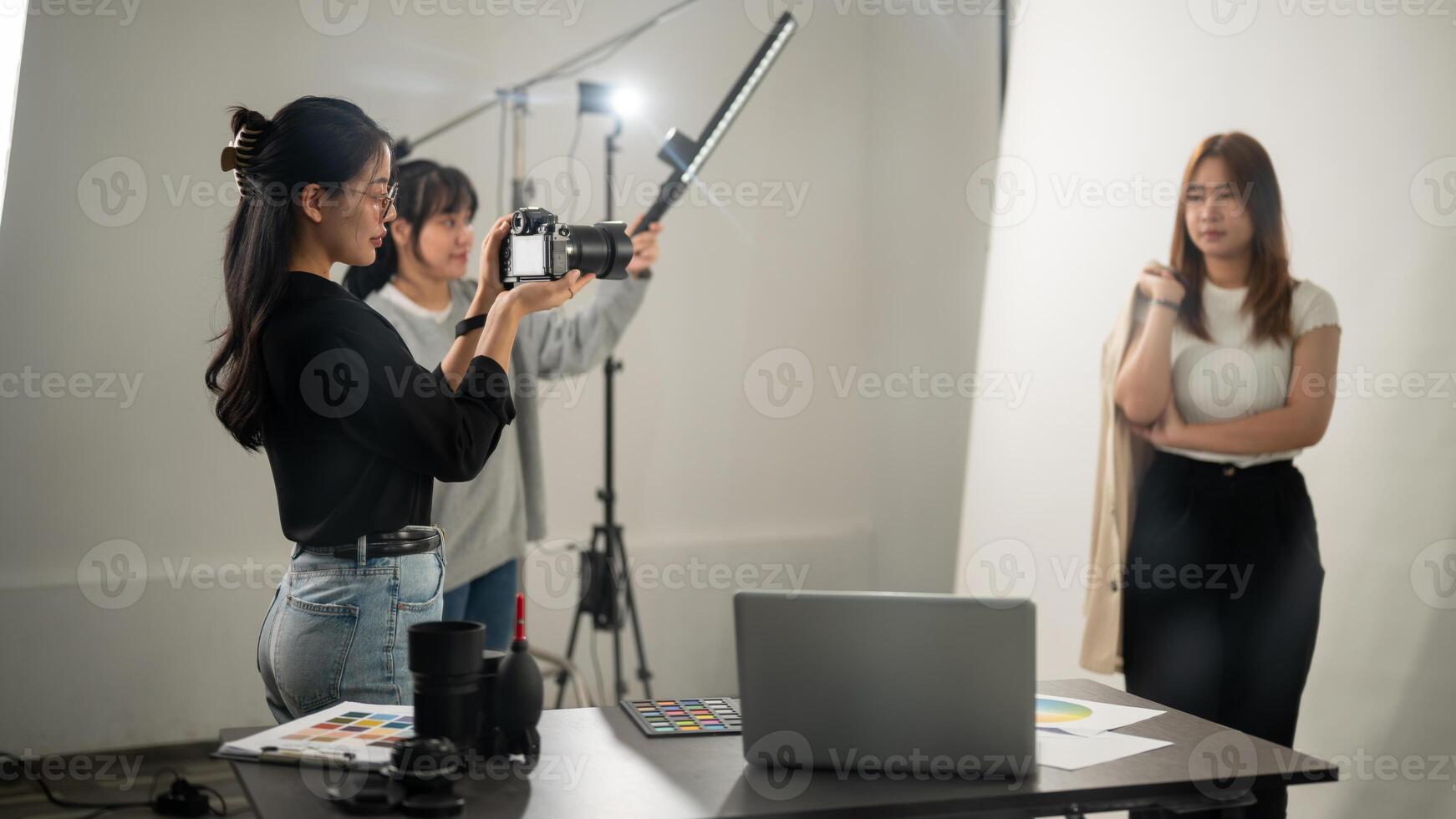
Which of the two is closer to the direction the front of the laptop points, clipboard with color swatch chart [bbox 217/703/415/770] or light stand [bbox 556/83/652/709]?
the light stand

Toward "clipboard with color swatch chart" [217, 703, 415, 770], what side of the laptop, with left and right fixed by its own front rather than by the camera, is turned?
left

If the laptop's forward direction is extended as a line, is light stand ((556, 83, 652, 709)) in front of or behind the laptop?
in front

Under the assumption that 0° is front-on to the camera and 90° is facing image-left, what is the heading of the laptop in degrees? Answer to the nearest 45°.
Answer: approximately 180°

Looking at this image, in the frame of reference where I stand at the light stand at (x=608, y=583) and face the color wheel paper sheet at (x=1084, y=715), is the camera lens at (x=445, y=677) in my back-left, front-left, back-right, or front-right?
front-right
